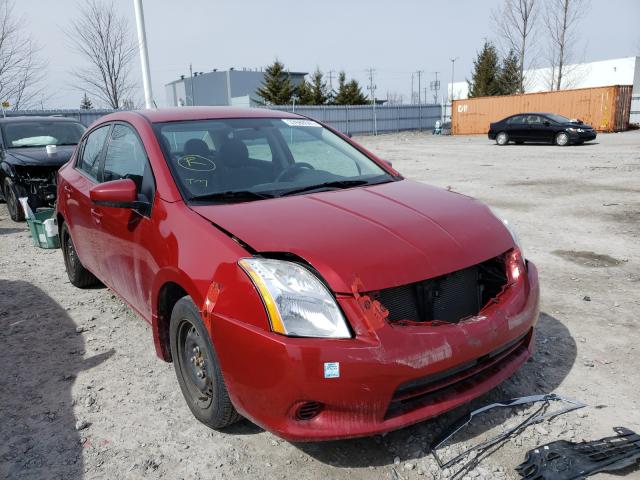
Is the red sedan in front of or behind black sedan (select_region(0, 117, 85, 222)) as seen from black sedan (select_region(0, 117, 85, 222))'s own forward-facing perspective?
in front

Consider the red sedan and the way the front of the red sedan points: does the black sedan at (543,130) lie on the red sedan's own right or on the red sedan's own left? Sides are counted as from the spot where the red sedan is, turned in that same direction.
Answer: on the red sedan's own left

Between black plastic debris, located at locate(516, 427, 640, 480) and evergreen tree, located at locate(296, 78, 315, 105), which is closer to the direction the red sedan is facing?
the black plastic debris

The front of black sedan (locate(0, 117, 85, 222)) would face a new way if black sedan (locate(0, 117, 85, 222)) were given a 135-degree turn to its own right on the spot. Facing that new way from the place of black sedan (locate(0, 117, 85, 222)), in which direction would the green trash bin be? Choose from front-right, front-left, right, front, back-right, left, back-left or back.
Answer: left

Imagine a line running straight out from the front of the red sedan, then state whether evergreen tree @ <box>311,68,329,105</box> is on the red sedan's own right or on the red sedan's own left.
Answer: on the red sedan's own left

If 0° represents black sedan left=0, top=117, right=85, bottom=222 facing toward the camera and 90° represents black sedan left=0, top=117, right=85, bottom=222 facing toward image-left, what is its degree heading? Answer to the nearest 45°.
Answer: approximately 315°

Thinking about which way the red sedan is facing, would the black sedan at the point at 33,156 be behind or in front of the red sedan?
behind

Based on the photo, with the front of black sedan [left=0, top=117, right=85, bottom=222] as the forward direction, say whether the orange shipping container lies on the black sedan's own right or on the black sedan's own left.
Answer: on the black sedan's own left

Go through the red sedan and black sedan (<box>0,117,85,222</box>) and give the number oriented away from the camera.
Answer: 0

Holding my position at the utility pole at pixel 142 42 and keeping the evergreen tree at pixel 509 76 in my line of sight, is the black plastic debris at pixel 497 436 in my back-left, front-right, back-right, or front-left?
back-right

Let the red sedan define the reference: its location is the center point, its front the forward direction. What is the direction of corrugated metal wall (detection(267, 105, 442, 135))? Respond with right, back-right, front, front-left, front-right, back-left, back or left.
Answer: back-left

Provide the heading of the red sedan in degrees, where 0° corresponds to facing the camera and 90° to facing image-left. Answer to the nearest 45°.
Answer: approximately 315°
